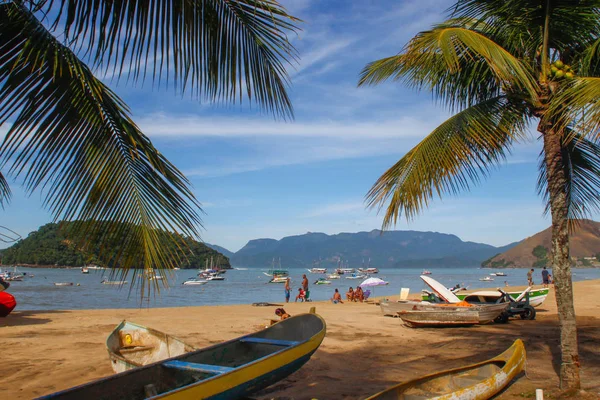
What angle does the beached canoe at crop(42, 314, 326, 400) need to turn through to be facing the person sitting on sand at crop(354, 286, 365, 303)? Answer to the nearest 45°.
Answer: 0° — it already faces them

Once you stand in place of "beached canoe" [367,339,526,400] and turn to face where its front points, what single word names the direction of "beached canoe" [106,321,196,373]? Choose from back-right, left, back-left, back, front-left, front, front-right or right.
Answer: back-left

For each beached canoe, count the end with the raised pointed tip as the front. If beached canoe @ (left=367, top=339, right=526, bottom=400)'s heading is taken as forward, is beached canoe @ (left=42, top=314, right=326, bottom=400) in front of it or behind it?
behind

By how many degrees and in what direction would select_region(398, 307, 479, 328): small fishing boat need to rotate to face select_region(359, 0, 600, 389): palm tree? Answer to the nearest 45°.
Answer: approximately 90° to its left

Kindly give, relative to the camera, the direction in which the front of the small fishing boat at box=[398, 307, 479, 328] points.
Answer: facing to the left of the viewer

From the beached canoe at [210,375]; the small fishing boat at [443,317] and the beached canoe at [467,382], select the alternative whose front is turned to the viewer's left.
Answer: the small fishing boat

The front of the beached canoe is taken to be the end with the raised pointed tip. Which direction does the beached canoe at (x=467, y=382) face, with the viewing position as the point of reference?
facing away from the viewer and to the right of the viewer

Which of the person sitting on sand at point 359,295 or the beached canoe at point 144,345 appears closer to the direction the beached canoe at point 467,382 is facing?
the person sitting on sand

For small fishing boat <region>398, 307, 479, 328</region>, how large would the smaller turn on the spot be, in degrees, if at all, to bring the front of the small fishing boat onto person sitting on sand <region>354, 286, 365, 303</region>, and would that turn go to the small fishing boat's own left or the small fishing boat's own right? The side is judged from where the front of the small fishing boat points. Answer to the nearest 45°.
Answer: approximately 90° to the small fishing boat's own right

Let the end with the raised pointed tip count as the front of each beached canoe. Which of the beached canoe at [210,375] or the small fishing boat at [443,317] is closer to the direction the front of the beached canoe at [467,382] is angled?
the small fishing boat

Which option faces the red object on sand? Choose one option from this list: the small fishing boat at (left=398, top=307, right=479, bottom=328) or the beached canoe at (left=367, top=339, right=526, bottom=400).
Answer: the small fishing boat

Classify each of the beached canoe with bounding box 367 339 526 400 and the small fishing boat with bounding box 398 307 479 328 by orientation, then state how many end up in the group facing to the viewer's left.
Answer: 1

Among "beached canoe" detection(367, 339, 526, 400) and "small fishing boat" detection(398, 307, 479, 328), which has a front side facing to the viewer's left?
the small fishing boat

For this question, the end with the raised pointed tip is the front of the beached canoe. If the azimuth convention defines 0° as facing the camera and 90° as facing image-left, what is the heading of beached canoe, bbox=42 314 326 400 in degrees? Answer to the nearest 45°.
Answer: approximately 225°

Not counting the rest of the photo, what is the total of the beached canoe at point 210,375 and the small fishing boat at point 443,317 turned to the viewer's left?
1
